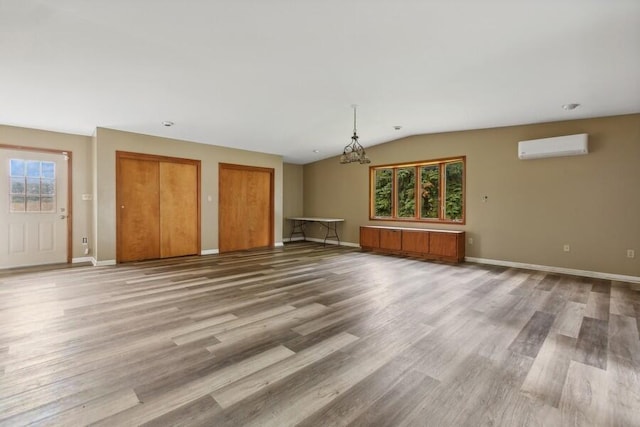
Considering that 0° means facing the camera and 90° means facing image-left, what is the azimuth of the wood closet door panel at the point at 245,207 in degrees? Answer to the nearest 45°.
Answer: approximately 315°

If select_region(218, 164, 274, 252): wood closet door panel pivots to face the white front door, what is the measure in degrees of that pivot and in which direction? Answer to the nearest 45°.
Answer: approximately 135° to its right

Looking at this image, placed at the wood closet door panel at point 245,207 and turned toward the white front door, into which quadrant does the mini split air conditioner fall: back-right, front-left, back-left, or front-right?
back-left

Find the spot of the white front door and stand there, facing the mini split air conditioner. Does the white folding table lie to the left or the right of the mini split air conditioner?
left

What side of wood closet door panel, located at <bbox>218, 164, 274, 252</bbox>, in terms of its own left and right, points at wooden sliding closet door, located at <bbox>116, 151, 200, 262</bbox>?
right

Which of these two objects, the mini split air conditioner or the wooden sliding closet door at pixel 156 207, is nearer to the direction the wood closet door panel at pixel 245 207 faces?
the mini split air conditioner

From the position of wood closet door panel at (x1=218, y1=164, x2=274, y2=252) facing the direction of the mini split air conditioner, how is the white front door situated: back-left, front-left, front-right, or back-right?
back-right
